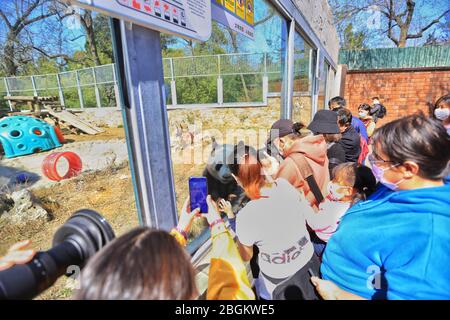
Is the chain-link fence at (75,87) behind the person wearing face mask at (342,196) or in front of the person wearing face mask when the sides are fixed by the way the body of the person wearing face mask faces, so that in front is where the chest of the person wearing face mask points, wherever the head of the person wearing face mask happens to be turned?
in front

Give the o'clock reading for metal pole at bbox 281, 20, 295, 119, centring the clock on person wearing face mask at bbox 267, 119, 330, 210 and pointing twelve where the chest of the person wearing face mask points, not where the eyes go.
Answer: The metal pole is roughly at 3 o'clock from the person wearing face mask.

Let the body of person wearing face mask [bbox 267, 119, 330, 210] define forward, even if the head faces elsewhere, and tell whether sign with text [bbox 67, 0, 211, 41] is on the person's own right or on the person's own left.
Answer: on the person's own left

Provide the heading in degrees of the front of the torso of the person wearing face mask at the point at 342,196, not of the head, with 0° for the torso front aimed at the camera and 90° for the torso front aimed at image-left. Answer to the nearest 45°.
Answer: approximately 90°

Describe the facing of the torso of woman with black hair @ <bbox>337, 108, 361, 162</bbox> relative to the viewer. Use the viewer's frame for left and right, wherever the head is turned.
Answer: facing to the left of the viewer

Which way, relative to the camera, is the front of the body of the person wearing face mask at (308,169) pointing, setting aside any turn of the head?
to the viewer's left

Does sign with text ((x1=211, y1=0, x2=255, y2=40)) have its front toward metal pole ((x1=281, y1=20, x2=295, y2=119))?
no

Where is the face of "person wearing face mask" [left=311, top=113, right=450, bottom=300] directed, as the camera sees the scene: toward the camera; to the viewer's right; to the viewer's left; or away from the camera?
to the viewer's left

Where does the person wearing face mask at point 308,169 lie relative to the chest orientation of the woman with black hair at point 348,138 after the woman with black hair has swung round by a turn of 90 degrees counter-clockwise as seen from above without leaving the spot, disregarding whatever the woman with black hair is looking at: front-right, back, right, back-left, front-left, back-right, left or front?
front

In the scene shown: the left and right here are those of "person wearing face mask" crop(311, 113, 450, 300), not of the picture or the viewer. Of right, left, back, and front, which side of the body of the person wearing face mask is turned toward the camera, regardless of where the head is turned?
left

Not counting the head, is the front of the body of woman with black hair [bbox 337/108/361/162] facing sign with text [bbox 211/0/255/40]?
no

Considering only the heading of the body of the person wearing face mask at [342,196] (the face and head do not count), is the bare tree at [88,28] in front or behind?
in front

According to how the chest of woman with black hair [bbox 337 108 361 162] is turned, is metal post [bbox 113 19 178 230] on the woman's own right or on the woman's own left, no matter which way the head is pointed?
on the woman's own left
